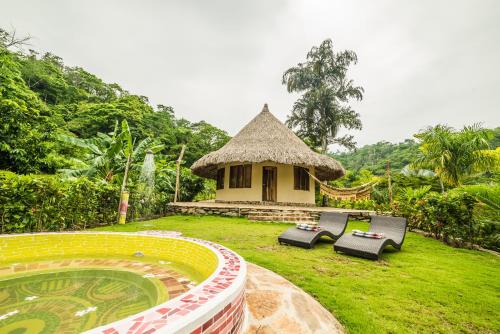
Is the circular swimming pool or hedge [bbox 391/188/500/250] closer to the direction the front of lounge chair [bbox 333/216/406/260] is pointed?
the circular swimming pool

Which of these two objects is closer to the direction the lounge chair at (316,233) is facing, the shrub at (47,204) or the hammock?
the shrub

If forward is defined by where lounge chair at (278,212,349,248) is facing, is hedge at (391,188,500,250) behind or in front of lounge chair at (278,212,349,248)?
behind

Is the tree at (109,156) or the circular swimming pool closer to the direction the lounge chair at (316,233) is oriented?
the circular swimming pool

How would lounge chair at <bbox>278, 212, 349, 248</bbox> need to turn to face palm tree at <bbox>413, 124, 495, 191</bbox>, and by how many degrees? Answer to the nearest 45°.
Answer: approximately 180°

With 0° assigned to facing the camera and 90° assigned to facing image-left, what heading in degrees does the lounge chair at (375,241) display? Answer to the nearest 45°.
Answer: approximately 45°

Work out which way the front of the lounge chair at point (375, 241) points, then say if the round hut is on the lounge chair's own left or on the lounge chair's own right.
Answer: on the lounge chair's own right

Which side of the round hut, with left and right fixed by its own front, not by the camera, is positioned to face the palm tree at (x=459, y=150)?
left

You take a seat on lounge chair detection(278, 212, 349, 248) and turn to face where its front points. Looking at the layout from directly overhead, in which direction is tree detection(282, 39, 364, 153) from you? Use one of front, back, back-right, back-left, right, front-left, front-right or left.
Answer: back-right

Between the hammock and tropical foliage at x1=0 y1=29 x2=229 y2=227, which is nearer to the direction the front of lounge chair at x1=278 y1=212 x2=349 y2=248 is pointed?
the tropical foliage

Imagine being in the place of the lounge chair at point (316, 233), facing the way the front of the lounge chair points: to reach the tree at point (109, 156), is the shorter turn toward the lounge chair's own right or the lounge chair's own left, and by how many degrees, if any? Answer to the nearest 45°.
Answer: approximately 45° to the lounge chair's own right
